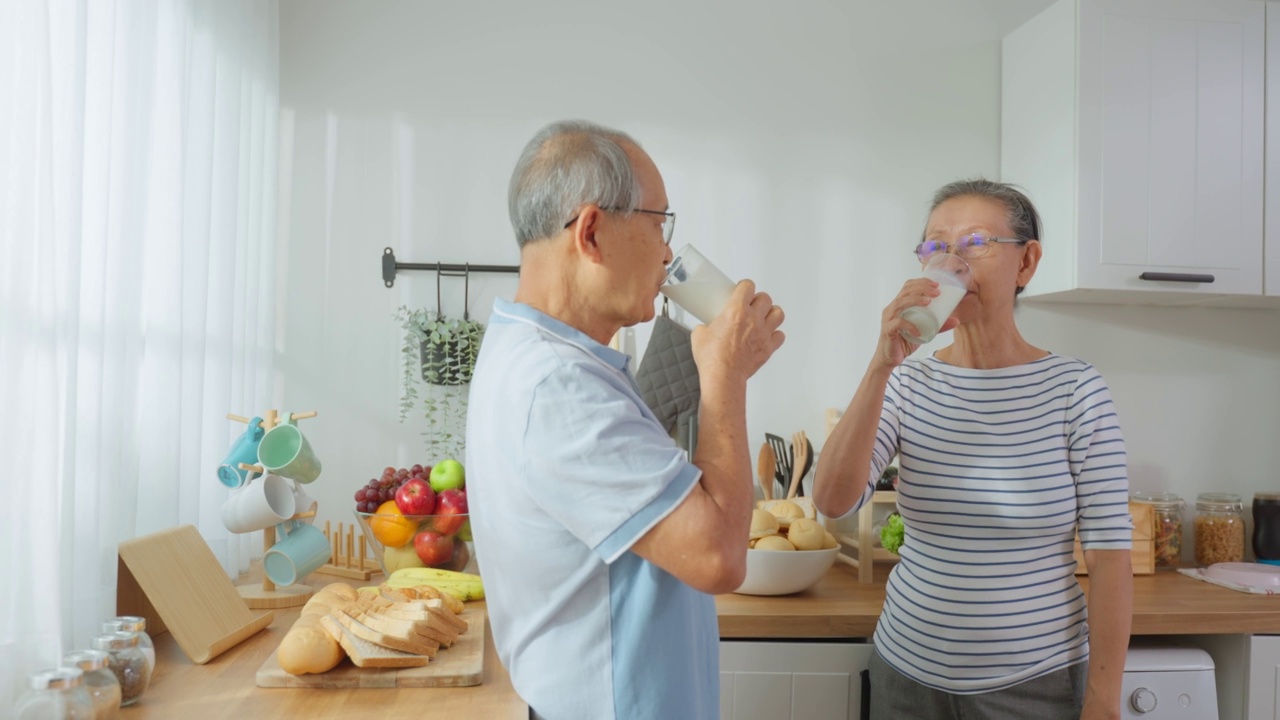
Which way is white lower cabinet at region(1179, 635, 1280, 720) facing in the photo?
toward the camera

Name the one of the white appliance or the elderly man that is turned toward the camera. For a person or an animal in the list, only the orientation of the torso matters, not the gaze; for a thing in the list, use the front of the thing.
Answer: the white appliance

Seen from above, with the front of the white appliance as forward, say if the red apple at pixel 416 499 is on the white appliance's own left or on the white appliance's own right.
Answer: on the white appliance's own right

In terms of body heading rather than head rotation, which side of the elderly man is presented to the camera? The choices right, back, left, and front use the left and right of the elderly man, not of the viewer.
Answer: right

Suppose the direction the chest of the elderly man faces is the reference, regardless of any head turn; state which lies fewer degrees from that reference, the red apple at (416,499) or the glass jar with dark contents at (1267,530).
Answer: the glass jar with dark contents

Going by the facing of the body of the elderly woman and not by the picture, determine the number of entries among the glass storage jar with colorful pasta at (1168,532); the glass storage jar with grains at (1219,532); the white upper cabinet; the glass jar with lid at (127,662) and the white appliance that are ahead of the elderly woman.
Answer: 1

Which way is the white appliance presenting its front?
toward the camera

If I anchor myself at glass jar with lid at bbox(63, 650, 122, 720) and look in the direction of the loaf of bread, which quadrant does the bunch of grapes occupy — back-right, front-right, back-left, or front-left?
front-left

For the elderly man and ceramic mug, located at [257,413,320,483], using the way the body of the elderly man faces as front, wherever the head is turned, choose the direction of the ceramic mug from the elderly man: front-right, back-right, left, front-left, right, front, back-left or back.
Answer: back-left

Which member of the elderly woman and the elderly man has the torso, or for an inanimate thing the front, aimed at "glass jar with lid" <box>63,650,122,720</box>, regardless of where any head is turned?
the elderly woman

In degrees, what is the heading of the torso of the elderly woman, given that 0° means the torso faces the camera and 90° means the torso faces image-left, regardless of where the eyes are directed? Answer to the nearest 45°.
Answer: approximately 45°

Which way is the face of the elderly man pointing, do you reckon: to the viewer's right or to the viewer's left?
to the viewer's right

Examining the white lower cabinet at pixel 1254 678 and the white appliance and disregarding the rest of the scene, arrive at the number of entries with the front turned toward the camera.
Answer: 2

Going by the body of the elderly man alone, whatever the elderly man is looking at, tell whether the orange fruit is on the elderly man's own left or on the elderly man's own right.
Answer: on the elderly man's own left

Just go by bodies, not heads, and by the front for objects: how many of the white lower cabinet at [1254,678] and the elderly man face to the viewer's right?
1

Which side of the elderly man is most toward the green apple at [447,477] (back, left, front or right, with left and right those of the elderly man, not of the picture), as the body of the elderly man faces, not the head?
left

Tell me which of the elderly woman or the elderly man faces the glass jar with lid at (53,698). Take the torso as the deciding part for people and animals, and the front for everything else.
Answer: the elderly woman

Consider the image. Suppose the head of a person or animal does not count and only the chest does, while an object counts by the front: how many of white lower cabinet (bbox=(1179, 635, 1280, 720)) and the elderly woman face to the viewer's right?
0

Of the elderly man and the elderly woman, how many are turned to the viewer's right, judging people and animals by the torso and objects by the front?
1

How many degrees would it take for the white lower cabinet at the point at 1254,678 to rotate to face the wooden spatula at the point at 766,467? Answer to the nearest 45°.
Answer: approximately 90° to its right

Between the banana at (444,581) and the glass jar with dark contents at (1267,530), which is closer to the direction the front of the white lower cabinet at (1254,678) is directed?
the banana
